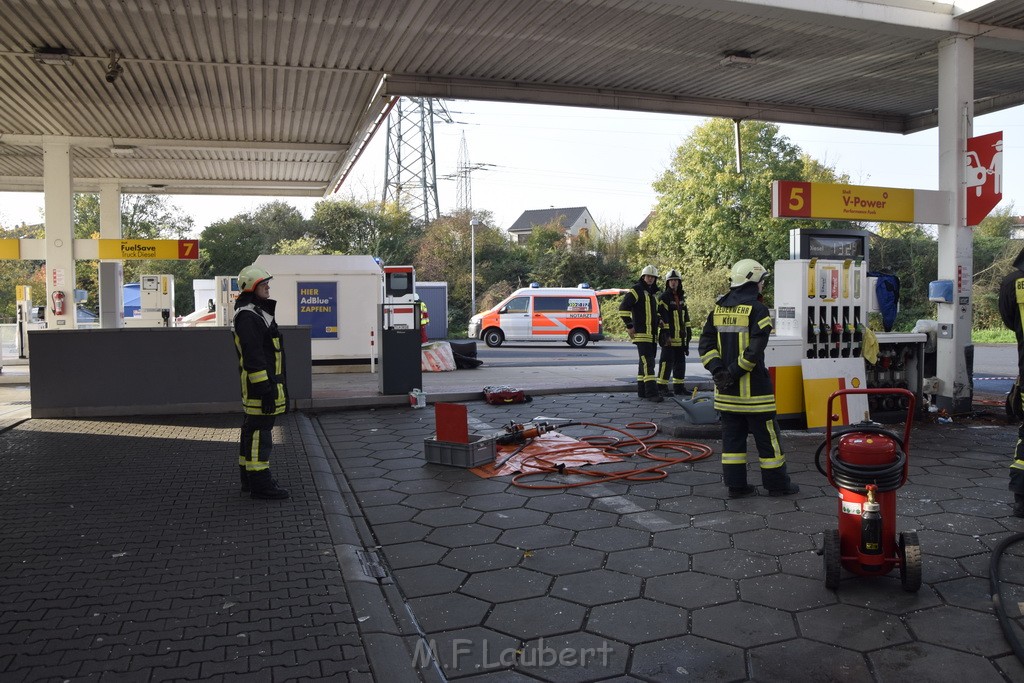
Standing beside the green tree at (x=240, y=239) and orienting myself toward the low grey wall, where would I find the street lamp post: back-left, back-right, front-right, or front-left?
front-left

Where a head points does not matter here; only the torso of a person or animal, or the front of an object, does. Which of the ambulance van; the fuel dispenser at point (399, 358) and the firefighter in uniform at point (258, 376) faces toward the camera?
the fuel dispenser

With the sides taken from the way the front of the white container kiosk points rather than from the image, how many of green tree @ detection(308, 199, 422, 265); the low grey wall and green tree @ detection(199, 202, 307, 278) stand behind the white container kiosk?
2

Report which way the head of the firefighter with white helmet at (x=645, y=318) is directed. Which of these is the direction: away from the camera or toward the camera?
toward the camera

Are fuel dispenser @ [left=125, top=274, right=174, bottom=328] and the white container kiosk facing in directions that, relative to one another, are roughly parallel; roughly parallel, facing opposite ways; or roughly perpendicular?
roughly parallel

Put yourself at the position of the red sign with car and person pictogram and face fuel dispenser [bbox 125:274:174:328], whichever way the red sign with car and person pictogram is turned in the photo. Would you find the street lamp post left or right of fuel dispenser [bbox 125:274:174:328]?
right

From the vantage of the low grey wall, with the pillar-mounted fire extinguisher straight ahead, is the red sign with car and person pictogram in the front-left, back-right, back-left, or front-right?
back-right

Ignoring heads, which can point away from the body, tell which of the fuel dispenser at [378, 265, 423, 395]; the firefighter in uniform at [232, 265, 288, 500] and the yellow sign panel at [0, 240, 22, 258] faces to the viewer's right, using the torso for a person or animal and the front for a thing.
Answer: the firefighter in uniform

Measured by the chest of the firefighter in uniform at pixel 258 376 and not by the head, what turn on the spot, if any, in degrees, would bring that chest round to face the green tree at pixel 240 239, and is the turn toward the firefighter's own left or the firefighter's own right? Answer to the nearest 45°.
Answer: approximately 90° to the firefighter's own left

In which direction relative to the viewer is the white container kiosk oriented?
toward the camera

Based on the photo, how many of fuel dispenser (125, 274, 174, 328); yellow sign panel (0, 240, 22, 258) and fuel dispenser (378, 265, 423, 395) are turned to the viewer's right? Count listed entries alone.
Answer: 0

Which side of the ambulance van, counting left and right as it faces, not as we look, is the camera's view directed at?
left

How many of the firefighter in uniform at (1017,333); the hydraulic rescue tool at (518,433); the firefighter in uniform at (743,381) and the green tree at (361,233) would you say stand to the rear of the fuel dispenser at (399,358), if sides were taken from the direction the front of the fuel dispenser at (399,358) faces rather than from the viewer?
1

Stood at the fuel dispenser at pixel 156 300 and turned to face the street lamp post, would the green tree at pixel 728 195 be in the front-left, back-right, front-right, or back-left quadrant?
front-right

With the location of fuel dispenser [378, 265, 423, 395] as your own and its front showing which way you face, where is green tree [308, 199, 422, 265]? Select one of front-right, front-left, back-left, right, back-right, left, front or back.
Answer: back

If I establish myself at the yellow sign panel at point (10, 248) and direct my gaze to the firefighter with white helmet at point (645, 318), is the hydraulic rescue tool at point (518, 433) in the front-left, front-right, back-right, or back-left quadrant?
front-right

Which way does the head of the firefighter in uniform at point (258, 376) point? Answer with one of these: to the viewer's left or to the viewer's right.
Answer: to the viewer's right

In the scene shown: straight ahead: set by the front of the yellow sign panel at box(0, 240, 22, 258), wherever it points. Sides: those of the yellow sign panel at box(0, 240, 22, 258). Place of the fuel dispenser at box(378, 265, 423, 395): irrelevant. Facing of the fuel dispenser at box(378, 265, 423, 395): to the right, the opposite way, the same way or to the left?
the same way
